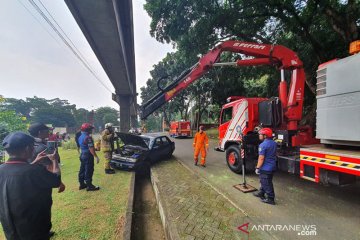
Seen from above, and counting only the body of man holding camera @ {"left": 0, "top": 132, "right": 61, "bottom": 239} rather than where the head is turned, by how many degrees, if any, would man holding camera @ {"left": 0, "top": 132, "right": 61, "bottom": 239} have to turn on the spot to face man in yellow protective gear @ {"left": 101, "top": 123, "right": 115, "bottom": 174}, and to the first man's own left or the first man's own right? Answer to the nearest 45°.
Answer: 0° — they already face them

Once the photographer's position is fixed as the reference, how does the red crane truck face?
facing away from the viewer and to the left of the viewer

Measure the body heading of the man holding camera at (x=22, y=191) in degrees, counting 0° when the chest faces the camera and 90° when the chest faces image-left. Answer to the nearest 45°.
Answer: approximately 225°

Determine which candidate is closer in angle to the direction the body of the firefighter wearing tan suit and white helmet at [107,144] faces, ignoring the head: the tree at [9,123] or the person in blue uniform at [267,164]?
the person in blue uniform

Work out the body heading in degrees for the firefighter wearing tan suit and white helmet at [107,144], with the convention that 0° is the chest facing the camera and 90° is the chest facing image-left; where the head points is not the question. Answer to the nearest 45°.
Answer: approximately 270°

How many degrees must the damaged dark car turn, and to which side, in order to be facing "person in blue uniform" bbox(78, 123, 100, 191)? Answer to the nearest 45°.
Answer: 0° — it already faces them

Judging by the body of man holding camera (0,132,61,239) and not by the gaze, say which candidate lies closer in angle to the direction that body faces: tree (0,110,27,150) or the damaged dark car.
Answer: the damaged dark car

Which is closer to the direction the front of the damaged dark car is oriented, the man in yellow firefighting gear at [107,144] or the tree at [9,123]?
the man in yellow firefighting gear

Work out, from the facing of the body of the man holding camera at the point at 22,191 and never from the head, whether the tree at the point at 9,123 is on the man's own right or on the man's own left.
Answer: on the man's own left

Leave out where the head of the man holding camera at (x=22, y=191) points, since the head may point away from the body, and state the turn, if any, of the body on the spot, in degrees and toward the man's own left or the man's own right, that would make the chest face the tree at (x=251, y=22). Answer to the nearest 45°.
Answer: approximately 45° to the man's own right
